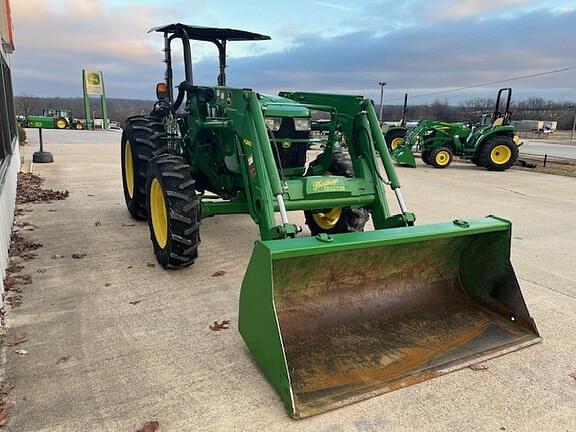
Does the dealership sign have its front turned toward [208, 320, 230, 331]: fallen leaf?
yes

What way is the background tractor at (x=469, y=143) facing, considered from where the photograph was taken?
facing to the left of the viewer

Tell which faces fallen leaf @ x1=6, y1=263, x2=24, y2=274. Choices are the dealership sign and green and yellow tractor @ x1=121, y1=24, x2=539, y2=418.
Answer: the dealership sign

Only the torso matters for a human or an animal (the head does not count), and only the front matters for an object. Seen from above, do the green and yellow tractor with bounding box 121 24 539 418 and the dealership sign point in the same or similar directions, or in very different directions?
same or similar directions

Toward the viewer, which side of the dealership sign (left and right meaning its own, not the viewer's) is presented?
front

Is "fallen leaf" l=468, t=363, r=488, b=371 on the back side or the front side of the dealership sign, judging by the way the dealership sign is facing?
on the front side

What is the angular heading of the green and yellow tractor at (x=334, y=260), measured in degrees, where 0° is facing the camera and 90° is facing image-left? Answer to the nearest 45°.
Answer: approximately 315°

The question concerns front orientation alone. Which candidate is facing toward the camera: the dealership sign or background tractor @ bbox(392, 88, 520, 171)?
the dealership sign

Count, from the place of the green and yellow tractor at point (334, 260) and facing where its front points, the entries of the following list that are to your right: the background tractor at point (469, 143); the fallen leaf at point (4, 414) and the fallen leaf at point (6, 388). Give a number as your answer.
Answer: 2

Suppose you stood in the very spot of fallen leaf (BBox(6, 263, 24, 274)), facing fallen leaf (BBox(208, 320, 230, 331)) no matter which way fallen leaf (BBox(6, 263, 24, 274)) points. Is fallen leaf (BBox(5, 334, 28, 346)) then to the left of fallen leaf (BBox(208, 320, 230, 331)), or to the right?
right

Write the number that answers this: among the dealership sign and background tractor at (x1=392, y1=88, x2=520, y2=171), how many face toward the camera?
1

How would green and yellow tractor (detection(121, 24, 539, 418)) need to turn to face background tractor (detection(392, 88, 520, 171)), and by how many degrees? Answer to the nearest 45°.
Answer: approximately 135° to its left

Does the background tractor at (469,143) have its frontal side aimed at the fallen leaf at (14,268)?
no

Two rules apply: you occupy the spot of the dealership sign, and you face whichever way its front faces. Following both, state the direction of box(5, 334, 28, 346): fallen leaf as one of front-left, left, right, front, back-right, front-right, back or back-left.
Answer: front

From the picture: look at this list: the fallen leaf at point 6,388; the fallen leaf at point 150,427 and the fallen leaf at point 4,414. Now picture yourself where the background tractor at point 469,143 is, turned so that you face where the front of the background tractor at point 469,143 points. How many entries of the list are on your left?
3

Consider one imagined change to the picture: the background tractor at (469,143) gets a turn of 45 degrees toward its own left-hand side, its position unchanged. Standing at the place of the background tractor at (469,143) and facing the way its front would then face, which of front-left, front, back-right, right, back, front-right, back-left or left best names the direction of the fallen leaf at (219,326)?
front-left

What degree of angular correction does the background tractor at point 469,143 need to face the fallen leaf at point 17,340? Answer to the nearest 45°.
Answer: approximately 90° to its left

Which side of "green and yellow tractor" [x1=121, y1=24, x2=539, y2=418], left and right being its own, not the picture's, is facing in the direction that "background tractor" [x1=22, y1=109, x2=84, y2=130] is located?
back

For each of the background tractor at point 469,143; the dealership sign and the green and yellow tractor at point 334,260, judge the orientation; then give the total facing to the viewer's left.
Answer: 1

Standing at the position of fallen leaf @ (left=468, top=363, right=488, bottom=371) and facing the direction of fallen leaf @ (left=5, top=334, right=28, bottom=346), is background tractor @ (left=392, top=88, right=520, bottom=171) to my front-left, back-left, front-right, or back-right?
back-right
